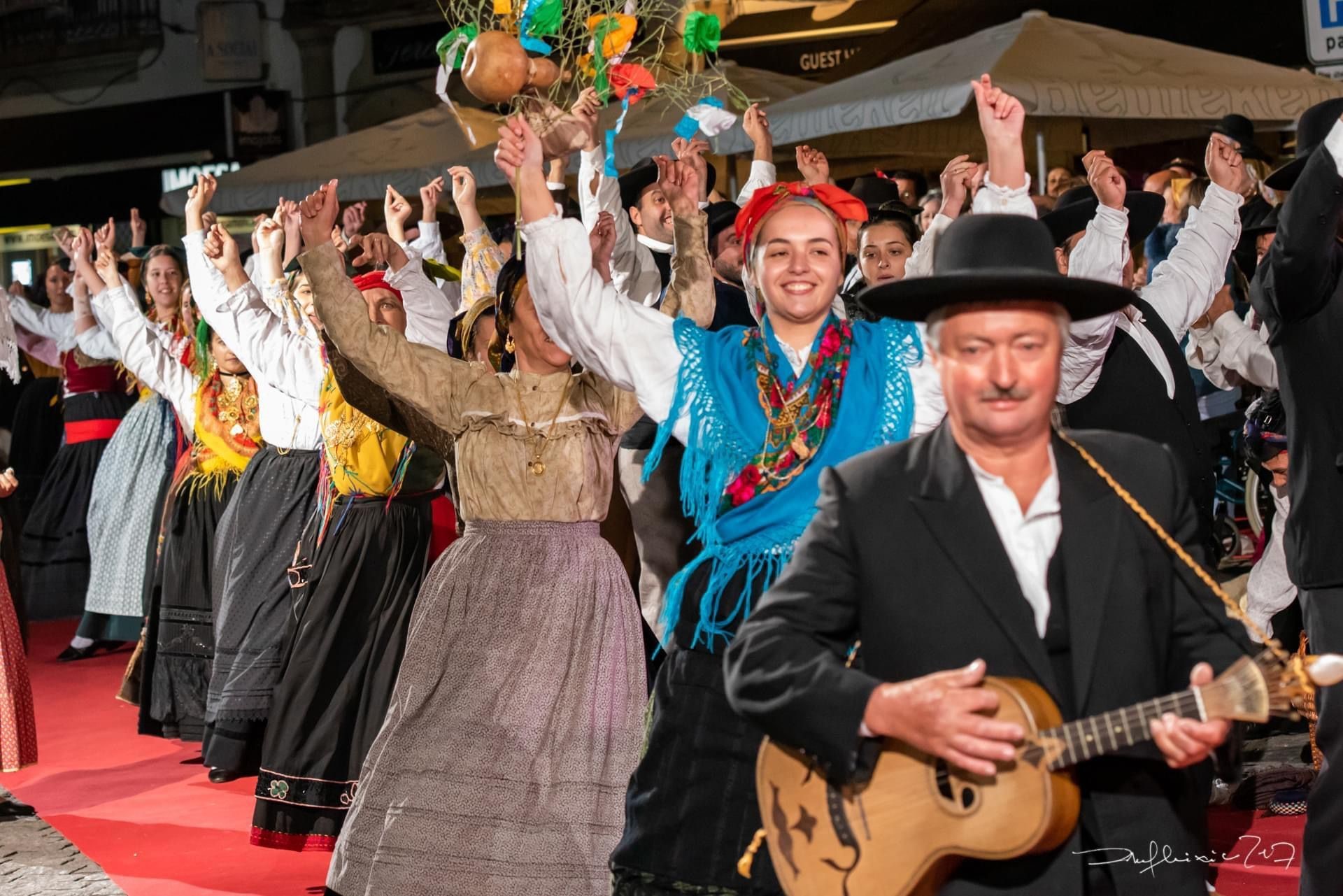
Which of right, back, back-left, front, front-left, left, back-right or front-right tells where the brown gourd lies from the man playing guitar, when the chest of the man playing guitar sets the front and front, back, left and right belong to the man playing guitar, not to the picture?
back-right

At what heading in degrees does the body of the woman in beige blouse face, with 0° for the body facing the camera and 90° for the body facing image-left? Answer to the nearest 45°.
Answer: approximately 0°

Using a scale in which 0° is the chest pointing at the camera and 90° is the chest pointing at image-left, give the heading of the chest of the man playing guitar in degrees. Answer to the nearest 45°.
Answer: approximately 0°

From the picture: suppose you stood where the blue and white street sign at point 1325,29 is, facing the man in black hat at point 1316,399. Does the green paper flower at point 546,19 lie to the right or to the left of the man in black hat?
right

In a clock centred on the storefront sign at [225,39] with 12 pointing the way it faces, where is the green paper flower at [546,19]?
The green paper flower is roughly at 12 o'clock from the storefront sign.

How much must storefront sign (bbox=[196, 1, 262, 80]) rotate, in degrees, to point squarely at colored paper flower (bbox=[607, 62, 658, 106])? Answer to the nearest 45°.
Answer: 0° — it already faces it

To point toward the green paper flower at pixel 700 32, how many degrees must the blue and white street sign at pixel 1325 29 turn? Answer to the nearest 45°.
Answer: approximately 45° to its right
